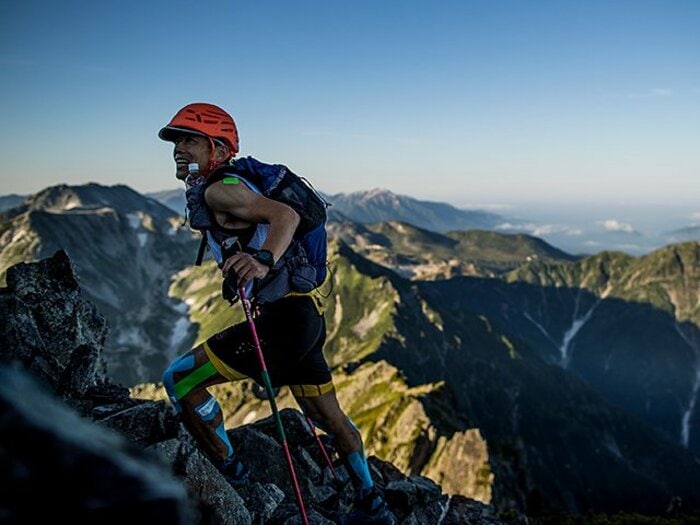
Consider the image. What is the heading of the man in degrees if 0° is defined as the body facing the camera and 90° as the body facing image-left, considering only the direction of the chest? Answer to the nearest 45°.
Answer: approximately 90°

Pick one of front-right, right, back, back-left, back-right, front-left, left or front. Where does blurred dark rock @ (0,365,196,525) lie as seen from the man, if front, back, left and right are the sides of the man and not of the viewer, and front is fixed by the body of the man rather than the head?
left
